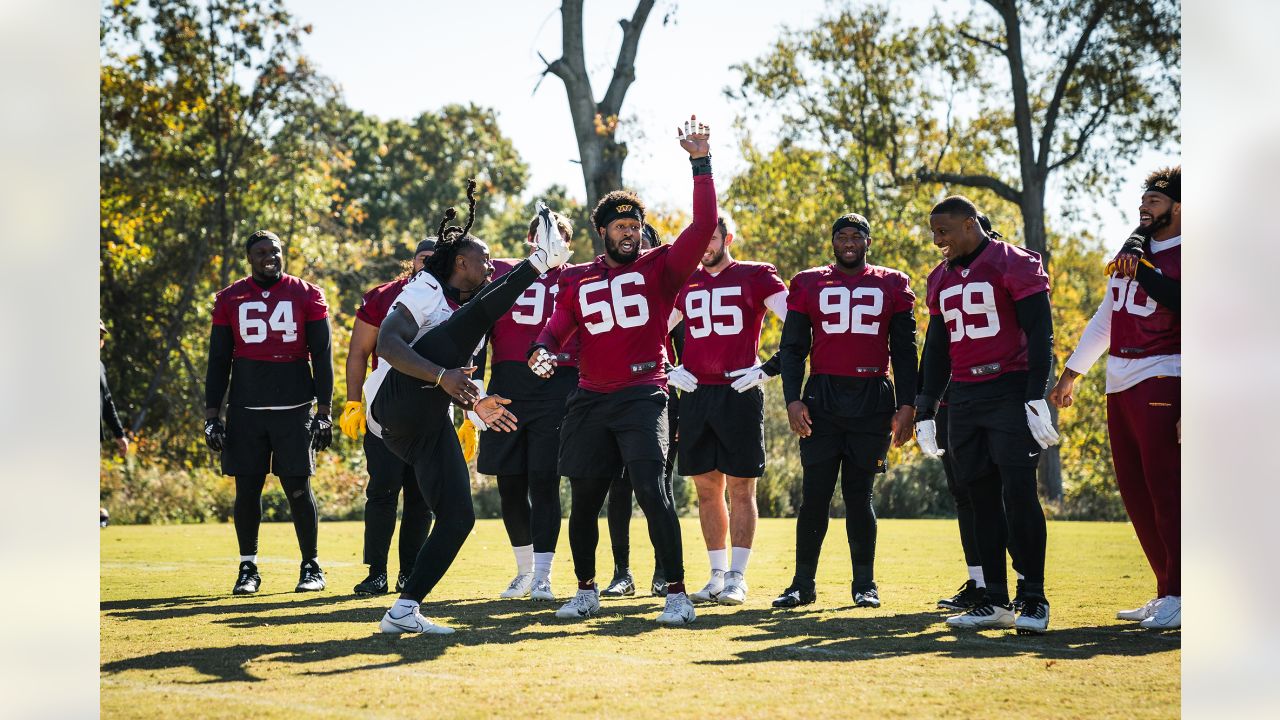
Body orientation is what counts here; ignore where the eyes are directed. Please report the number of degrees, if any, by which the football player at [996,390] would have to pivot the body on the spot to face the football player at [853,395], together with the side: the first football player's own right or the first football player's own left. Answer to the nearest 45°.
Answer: approximately 90° to the first football player's own right

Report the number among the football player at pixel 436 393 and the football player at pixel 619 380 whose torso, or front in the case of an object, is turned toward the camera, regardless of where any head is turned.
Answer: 1

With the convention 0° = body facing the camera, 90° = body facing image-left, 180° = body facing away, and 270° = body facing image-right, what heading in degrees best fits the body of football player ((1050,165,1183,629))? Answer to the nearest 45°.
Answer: approximately 45°

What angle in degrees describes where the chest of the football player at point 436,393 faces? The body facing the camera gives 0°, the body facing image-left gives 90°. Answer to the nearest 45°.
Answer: approximately 270°
